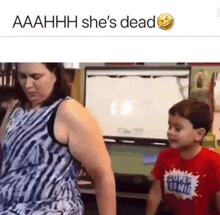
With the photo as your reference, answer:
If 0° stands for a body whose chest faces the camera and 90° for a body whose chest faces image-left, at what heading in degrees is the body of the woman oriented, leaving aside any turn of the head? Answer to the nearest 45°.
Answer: approximately 45°

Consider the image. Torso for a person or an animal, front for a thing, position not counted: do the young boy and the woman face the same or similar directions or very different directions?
same or similar directions

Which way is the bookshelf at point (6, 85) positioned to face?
toward the camera

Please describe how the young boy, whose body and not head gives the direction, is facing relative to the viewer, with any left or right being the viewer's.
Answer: facing the viewer and to the left of the viewer

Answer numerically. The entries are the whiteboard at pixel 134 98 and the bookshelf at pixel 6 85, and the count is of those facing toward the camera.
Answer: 2
